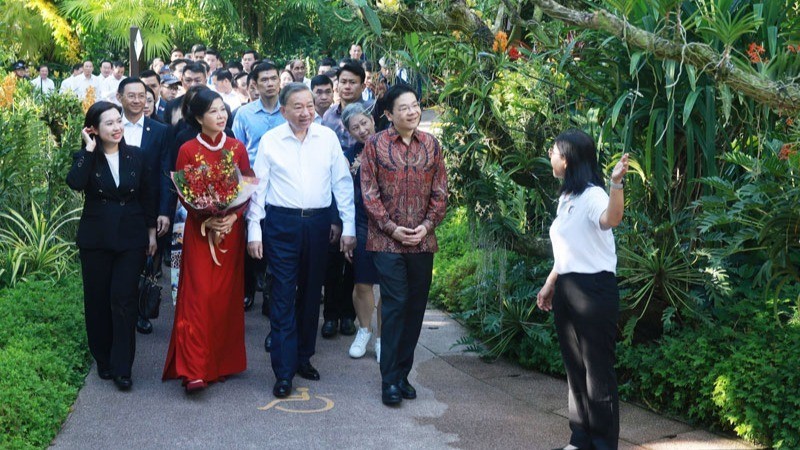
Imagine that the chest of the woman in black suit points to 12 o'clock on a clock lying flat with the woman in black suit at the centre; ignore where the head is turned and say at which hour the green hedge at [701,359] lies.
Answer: The green hedge is roughly at 10 o'clock from the woman in black suit.

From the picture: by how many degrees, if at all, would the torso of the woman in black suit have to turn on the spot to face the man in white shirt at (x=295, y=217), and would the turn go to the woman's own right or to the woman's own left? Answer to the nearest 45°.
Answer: approximately 90° to the woman's own left

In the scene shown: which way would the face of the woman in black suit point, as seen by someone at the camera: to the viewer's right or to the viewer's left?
to the viewer's right

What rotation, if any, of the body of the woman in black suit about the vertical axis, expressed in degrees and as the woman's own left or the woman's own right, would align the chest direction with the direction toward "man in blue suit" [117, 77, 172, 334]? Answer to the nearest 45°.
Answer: approximately 180°

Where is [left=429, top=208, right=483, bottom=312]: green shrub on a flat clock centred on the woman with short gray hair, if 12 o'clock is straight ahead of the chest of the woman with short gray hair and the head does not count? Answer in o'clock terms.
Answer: The green shrub is roughly at 7 o'clock from the woman with short gray hair.

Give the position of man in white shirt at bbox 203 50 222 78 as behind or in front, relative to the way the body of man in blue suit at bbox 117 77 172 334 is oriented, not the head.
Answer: behind

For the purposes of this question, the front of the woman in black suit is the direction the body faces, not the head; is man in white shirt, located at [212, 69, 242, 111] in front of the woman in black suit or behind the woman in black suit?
behind
